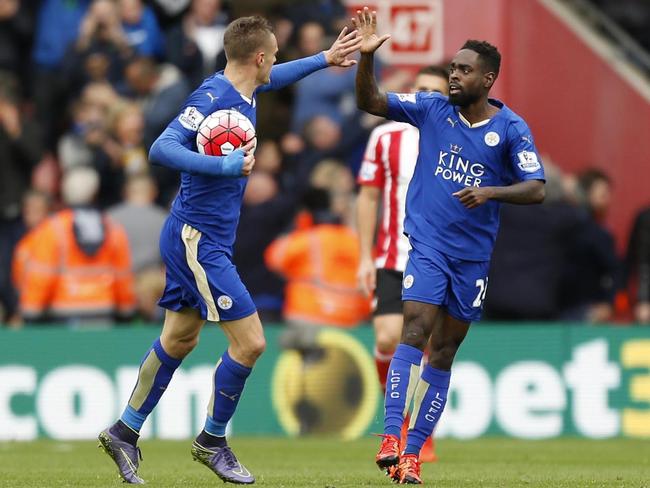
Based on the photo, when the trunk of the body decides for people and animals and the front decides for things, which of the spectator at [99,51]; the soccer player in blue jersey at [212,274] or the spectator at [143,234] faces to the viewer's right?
the soccer player in blue jersey

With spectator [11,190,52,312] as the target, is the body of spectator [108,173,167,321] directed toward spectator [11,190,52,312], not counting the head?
no

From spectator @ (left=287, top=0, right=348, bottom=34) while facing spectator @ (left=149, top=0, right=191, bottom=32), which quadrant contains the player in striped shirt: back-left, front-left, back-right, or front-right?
back-left

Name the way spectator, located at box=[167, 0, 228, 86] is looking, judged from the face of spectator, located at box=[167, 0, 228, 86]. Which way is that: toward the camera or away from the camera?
toward the camera

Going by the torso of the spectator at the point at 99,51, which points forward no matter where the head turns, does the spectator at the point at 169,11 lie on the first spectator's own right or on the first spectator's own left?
on the first spectator's own left

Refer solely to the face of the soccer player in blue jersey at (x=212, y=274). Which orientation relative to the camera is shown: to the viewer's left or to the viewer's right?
to the viewer's right

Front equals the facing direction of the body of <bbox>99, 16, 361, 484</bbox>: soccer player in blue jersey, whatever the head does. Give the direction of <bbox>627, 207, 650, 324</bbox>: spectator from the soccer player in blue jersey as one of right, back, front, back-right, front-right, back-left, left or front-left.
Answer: front-left

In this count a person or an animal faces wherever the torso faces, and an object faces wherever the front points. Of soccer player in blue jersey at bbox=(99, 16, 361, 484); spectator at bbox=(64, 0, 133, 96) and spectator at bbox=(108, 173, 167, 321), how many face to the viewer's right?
1

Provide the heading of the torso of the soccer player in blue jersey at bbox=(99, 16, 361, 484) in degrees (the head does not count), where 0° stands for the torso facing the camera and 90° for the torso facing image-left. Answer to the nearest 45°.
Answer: approximately 270°

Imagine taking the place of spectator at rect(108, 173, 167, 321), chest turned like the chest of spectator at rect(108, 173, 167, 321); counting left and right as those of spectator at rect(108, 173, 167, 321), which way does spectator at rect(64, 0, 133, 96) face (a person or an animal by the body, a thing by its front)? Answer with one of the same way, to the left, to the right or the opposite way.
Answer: the same way

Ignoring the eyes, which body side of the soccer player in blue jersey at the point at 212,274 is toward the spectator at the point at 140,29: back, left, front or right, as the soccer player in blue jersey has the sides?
left

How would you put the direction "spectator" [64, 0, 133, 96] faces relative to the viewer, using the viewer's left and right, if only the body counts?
facing the viewer

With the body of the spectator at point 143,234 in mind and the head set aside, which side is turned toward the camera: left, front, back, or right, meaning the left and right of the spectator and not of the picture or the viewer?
front

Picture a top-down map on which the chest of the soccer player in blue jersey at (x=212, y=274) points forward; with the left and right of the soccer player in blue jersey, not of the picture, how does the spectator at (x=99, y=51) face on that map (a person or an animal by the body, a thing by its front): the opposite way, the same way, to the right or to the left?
to the right
